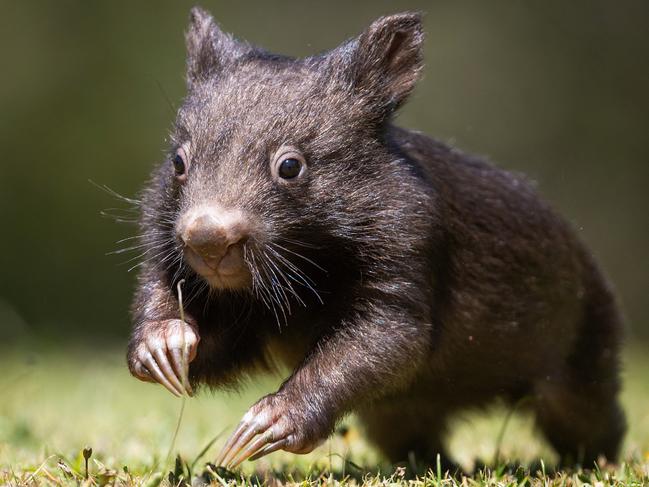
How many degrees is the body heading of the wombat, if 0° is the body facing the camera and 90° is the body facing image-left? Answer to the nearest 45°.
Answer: approximately 45°
